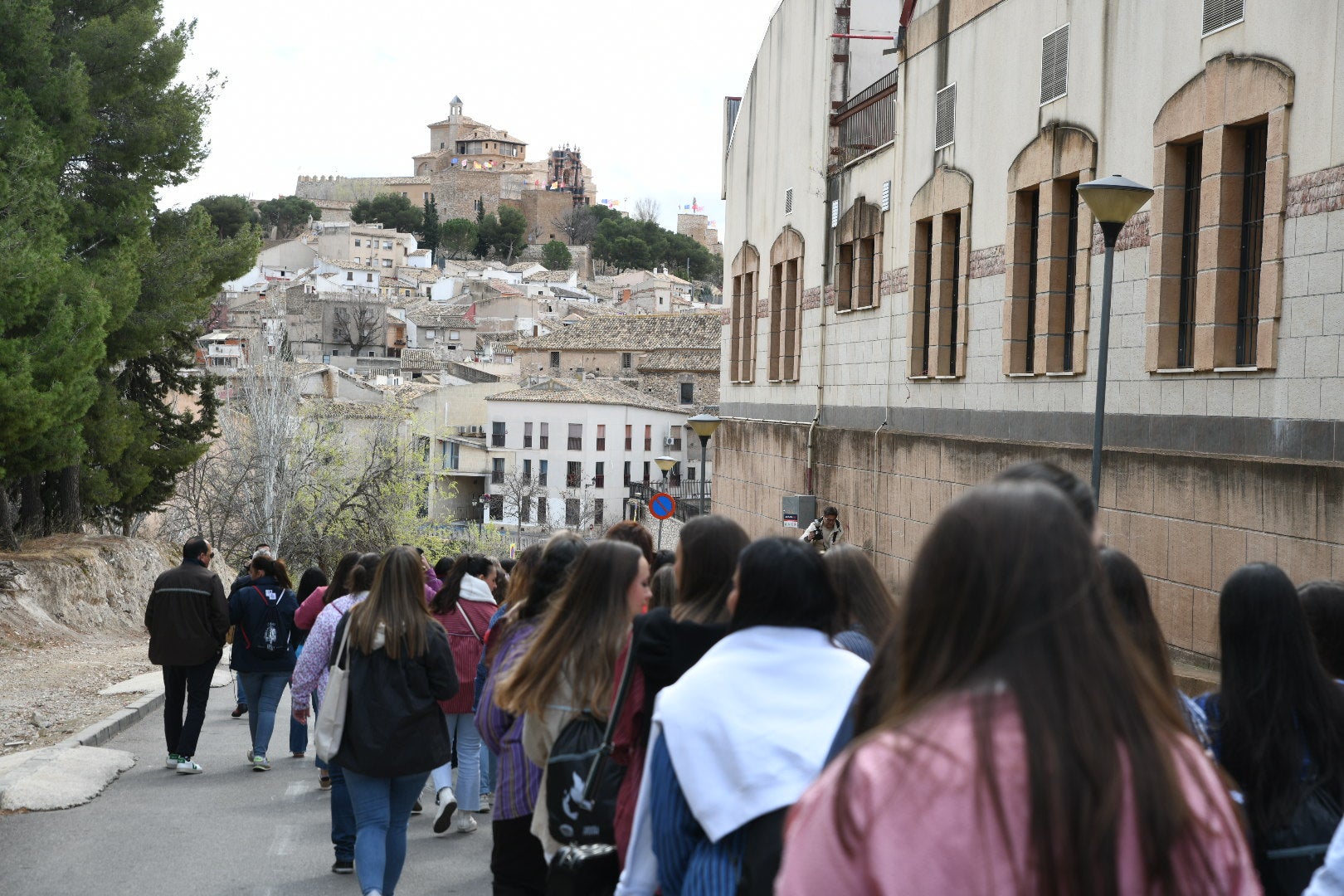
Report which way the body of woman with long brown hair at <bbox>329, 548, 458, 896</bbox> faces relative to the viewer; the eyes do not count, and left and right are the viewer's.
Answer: facing away from the viewer

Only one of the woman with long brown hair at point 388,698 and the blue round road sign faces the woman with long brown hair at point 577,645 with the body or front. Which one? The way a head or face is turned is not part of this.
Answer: the blue round road sign

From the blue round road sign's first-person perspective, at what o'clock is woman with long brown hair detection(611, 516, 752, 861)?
The woman with long brown hair is roughly at 12 o'clock from the blue round road sign.

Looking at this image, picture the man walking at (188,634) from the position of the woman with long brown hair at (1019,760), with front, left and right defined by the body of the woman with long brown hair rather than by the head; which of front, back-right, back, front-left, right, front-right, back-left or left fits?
front-left

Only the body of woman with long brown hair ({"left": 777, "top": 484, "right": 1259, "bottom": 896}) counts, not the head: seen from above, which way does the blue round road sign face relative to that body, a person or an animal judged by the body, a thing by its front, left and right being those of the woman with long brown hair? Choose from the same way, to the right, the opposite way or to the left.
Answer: the opposite way

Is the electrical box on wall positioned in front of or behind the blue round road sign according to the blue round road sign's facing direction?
in front

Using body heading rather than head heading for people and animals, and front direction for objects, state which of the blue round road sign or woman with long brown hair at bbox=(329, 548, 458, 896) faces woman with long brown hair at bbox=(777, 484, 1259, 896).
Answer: the blue round road sign

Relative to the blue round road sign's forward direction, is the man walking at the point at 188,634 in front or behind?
in front

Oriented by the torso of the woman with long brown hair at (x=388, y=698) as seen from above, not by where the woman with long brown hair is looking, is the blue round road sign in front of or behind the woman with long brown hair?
in front

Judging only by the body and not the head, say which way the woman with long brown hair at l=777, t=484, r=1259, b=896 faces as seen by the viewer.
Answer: away from the camera

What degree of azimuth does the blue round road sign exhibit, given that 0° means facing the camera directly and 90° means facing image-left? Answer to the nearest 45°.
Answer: approximately 0°

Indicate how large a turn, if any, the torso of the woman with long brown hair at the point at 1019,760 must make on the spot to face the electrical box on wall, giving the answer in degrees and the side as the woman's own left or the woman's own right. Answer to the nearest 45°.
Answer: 0° — they already face it

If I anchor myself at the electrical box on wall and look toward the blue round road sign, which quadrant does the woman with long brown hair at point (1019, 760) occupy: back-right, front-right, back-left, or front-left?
back-left
